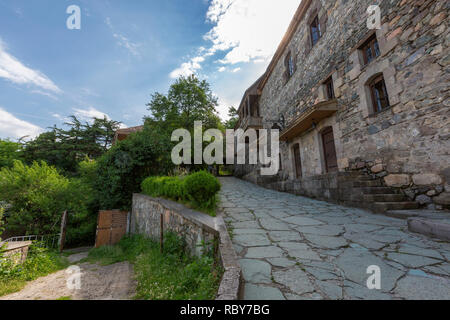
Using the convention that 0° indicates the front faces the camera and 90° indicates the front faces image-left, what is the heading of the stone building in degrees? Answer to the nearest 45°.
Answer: approximately 45°

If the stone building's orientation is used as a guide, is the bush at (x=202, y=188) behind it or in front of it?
in front

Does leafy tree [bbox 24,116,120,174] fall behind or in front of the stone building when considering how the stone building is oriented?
in front

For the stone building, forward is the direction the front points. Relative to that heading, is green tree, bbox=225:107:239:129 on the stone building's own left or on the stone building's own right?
on the stone building's own right

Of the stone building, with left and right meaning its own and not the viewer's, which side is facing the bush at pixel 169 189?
front

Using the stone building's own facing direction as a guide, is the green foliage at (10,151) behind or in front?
in front
